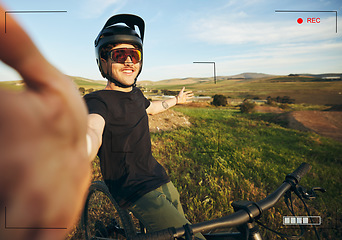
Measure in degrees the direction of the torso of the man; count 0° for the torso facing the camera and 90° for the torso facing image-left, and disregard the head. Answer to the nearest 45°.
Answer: approximately 315°

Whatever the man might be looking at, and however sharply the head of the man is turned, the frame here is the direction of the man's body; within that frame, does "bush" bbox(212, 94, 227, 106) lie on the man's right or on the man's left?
on the man's left

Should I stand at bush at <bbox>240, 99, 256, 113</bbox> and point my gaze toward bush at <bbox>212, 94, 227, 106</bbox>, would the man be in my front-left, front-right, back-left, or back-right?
back-left
